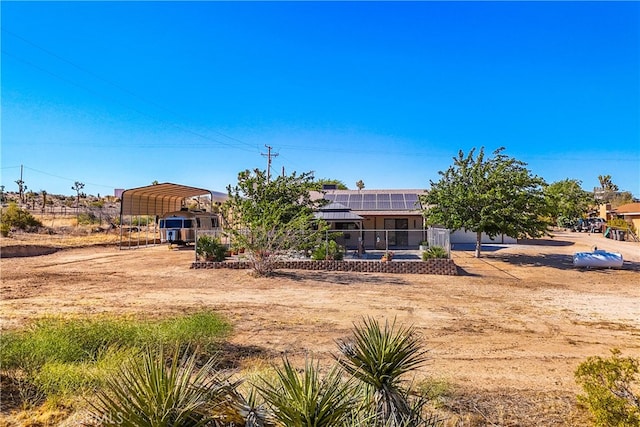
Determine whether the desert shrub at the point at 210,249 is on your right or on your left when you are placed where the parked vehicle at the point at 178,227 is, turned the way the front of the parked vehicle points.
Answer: on your left

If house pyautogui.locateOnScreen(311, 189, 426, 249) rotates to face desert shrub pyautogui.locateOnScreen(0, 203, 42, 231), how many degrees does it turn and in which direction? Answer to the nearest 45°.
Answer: approximately 90° to its right

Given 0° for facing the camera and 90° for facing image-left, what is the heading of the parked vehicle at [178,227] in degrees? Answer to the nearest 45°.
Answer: approximately 45°

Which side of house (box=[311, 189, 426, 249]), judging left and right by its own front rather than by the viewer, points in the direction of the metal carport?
right

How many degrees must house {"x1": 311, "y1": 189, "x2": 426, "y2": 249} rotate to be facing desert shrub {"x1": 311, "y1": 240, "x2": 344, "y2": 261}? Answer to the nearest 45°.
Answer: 0° — it already faces it

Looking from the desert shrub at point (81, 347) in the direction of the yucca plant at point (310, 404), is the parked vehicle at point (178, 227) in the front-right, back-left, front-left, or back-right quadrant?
back-left

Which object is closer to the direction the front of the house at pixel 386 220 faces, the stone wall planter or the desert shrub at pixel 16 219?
the stone wall planter

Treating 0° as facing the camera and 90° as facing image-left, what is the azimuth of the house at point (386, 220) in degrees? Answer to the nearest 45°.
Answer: approximately 0°

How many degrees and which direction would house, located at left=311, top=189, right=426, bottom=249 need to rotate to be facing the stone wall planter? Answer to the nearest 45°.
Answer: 0° — it already faces it
